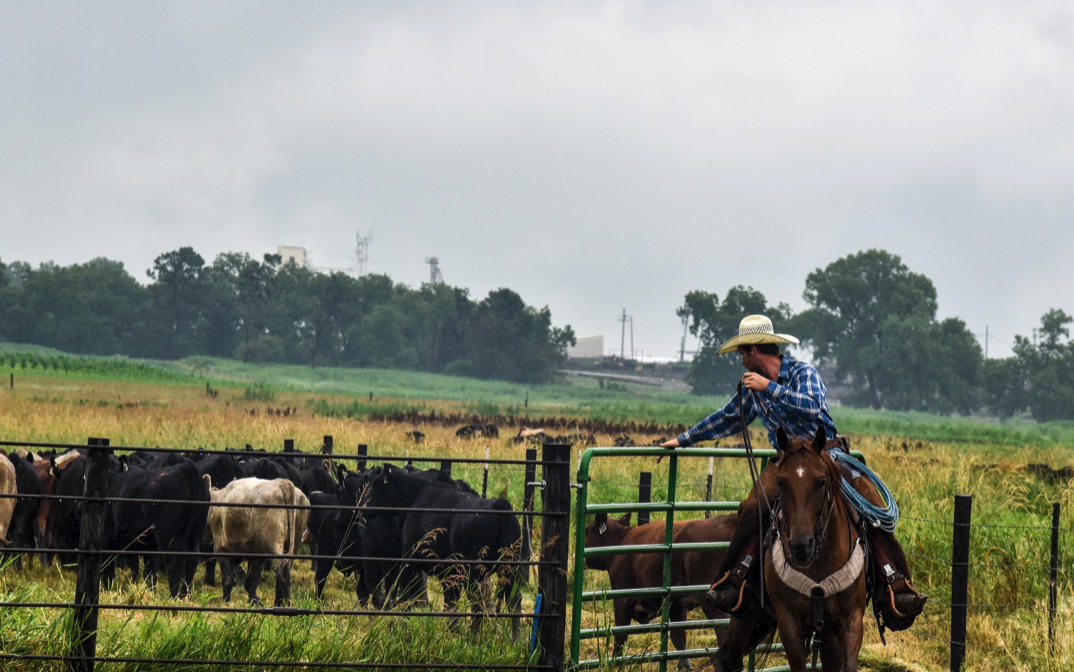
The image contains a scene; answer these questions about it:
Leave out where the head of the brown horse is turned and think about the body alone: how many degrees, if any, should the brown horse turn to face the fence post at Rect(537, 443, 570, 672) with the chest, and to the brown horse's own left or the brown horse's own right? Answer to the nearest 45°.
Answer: approximately 90° to the brown horse's own right

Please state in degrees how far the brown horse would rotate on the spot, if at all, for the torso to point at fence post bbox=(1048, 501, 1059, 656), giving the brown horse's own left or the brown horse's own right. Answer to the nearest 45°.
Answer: approximately 135° to the brown horse's own left

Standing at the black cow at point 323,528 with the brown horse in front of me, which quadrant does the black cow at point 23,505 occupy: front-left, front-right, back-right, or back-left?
back-right

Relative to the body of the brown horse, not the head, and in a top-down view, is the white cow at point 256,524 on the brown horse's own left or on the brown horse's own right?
on the brown horse's own right

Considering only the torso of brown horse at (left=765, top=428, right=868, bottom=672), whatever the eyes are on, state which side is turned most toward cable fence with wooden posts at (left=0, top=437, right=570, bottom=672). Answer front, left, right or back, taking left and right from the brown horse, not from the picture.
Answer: right

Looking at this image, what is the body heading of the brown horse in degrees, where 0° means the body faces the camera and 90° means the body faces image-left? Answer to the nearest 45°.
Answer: approximately 0°

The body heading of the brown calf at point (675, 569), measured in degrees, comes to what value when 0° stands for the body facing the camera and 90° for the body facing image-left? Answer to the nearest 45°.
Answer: approximately 90°
